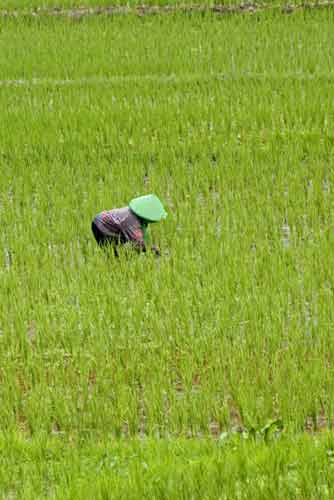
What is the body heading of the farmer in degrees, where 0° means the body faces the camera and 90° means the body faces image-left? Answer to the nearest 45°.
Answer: approximately 270°

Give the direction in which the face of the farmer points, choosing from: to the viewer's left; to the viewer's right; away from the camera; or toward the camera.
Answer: to the viewer's right
